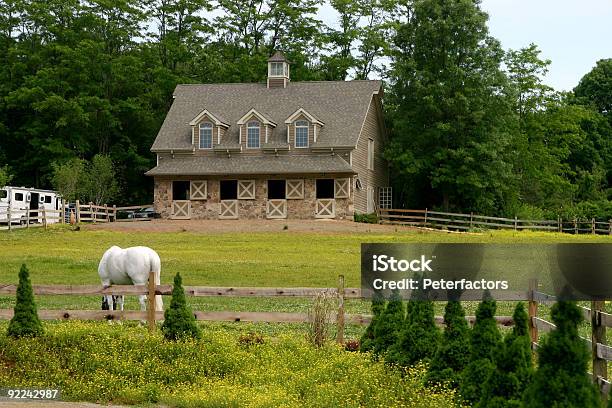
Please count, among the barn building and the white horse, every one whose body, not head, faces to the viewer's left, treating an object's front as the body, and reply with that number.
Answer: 1

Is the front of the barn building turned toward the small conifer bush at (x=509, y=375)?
yes

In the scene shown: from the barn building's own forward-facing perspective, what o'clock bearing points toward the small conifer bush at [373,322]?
The small conifer bush is roughly at 12 o'clock from the barn building.

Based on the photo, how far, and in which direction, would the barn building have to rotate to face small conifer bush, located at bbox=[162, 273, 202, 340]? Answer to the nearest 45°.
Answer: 0° — it already faces it

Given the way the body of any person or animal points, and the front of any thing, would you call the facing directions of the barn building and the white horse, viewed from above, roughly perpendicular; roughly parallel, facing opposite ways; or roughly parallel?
roughly perpendicular

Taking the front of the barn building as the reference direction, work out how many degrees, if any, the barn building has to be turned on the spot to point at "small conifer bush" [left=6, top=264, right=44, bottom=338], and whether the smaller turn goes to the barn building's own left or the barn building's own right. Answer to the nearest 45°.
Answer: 0° — it already faces it

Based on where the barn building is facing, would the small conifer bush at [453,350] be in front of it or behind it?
in front

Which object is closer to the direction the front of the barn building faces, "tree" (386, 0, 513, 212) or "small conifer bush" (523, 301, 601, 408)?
the small conifer bush

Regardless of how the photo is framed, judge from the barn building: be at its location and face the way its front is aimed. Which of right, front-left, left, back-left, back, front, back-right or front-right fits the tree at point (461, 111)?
left

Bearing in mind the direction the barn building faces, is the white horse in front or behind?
in front

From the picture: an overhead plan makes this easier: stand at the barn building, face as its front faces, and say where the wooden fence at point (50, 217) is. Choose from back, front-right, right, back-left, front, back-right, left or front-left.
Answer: right

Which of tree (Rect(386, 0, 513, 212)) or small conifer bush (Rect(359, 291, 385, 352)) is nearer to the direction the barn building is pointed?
the small conifer bush

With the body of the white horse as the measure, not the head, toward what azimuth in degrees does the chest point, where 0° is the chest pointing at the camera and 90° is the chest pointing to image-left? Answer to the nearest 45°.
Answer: approximately 90°
